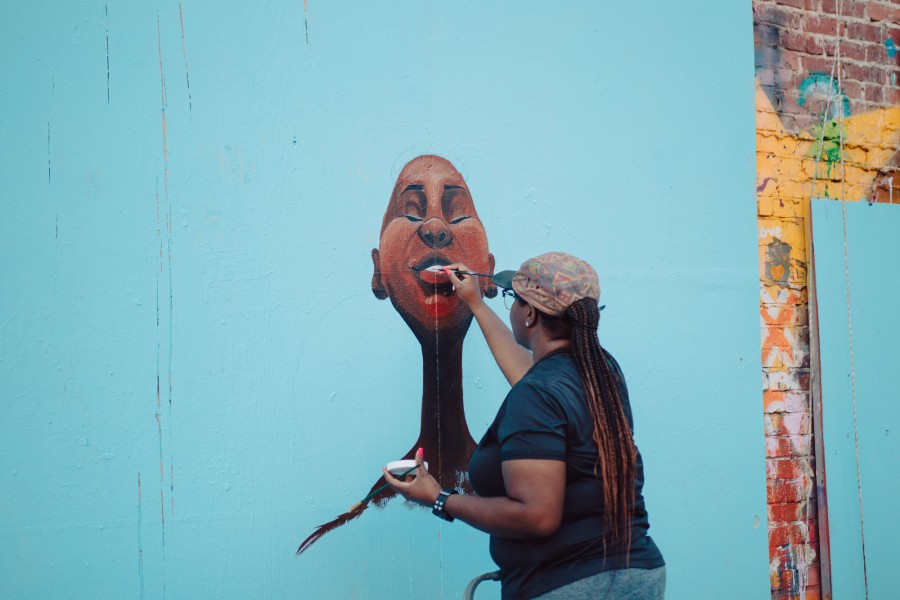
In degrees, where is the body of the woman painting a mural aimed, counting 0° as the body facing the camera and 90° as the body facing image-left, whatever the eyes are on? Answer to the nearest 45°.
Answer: approximately 135°
